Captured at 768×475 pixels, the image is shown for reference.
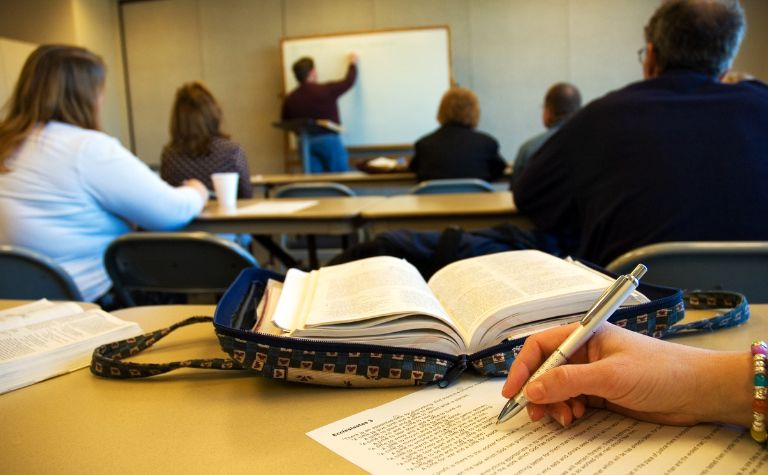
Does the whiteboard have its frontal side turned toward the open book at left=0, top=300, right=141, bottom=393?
yes

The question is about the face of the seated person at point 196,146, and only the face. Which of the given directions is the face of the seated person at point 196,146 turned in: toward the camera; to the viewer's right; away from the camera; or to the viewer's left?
away from the camera

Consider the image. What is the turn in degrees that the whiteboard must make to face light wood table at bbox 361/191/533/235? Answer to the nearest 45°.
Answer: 0° — it already faces it

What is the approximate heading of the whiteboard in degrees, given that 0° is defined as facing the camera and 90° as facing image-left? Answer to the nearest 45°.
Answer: approximately 0°

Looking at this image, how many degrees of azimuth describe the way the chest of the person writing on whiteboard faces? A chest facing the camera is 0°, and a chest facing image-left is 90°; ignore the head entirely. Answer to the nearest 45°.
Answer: approximately 225°

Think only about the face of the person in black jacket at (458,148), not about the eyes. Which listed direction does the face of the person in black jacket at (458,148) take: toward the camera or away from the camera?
away from the camera

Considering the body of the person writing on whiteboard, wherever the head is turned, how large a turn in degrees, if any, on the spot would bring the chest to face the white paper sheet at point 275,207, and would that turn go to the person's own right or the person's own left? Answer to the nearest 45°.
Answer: approximately 135° to the person's own right

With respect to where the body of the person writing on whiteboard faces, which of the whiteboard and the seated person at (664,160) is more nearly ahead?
the whiteboard

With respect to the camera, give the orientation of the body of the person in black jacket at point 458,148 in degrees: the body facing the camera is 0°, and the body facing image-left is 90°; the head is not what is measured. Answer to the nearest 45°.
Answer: approximately 180°

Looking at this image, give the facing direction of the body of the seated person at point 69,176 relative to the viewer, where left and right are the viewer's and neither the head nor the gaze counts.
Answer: facing away from the viewer and to the right of the viewer
